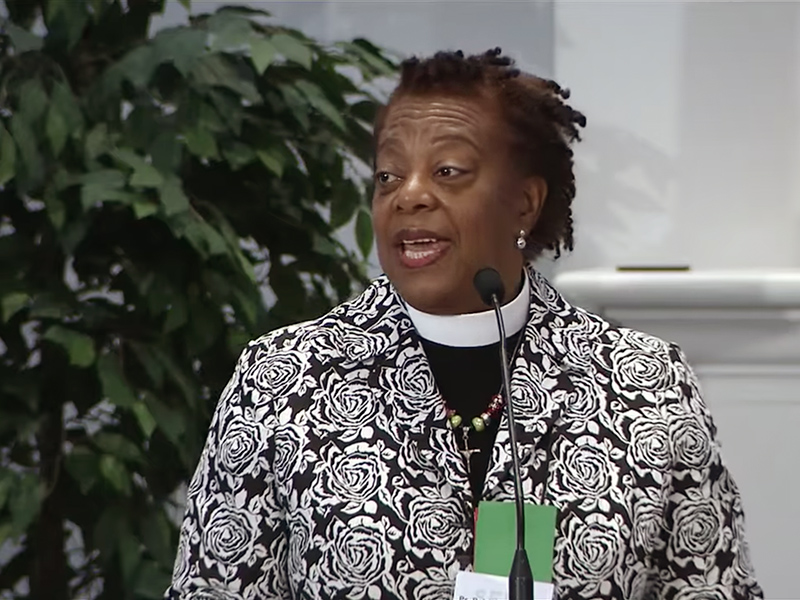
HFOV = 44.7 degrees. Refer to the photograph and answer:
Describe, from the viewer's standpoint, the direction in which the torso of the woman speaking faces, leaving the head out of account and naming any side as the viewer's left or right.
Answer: facing the viewer

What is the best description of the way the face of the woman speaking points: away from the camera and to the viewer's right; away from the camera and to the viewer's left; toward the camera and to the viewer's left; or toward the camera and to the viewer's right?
toward the camera and to the viewer's left

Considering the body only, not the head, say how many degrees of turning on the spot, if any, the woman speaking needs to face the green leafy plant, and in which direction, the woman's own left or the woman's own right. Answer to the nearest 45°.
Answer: approximately 135° to the woman's own right
